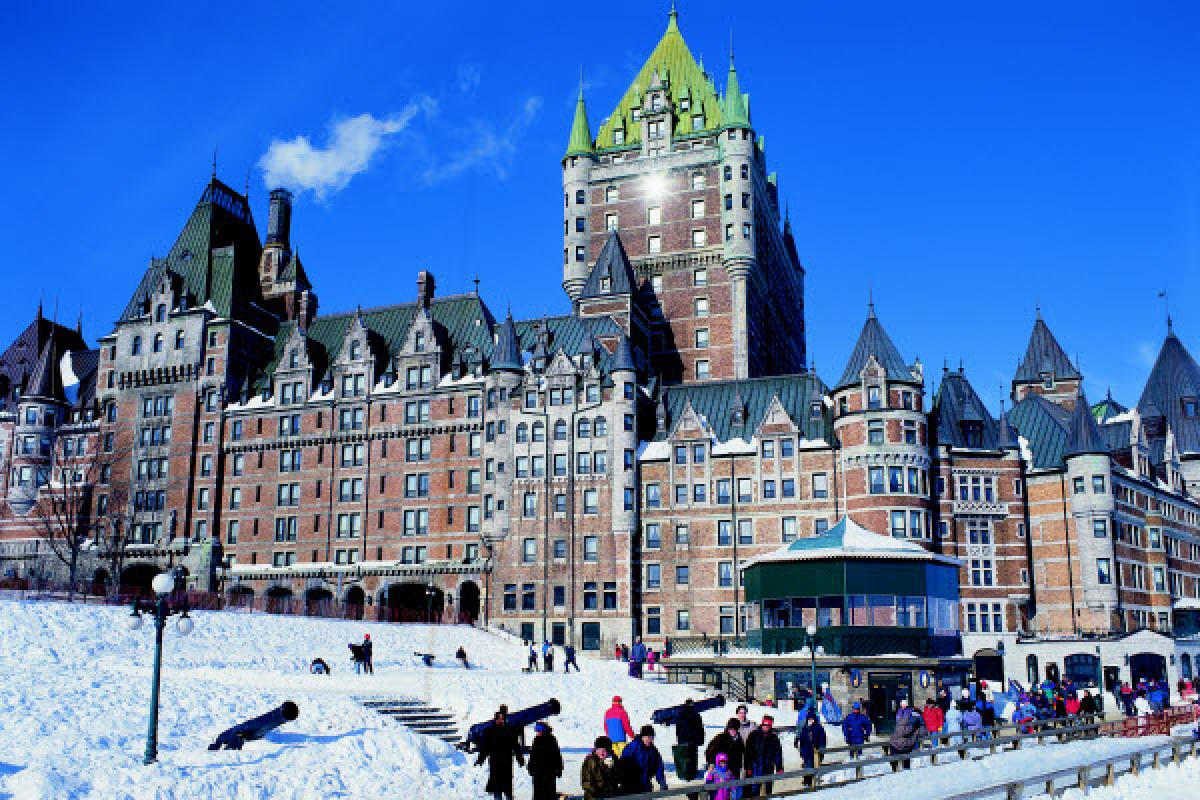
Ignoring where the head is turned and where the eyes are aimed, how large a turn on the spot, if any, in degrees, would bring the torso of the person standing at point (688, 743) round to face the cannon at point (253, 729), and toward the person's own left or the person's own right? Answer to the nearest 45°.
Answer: approximately 90° to the person's own left

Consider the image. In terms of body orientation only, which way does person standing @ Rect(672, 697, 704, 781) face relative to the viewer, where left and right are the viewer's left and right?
facing away from the viewer

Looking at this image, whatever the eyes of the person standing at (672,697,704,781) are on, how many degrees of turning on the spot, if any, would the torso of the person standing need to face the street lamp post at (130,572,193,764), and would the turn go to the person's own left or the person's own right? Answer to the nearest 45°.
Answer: approximately 90° to the person's own left

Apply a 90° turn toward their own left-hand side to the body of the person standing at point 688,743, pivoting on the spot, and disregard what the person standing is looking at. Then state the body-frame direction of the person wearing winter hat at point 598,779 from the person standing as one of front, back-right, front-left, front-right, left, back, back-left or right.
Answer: left
